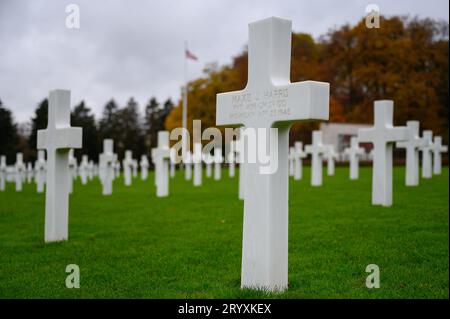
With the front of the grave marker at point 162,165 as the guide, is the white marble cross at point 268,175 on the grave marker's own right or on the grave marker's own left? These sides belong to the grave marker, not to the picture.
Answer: on the grave marker's own left

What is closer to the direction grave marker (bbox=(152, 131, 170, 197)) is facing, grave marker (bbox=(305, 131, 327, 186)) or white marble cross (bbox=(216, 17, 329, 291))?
the white marble cross

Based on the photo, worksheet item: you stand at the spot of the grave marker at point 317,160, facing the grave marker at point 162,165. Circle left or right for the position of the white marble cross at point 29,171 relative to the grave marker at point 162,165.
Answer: right

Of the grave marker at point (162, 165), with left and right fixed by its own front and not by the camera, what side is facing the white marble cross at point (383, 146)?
left

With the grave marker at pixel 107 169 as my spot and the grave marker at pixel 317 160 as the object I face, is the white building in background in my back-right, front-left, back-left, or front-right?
front-left

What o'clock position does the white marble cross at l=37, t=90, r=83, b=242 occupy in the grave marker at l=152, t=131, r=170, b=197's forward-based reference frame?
The white marble cross is roughly at 11 o'clock from the grave marker.

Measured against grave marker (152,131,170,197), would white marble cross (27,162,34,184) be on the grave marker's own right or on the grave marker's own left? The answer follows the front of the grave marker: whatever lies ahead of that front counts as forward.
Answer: on the grave marker's own right

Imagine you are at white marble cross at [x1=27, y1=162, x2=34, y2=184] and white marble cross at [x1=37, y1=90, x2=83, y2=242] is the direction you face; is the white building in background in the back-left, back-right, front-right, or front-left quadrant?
back-left

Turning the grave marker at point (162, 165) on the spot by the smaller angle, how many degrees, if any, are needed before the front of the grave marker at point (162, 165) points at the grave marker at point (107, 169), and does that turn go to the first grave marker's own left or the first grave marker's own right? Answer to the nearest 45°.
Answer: approximately 90° to the first grave marker's own right

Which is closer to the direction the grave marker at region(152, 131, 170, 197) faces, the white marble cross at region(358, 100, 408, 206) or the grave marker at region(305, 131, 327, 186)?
the white marble cross

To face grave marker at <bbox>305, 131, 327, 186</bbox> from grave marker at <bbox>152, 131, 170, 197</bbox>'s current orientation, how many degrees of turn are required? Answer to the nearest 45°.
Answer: approximately 135° to its left

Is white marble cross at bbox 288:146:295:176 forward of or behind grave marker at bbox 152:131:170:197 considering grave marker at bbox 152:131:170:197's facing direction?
behind
